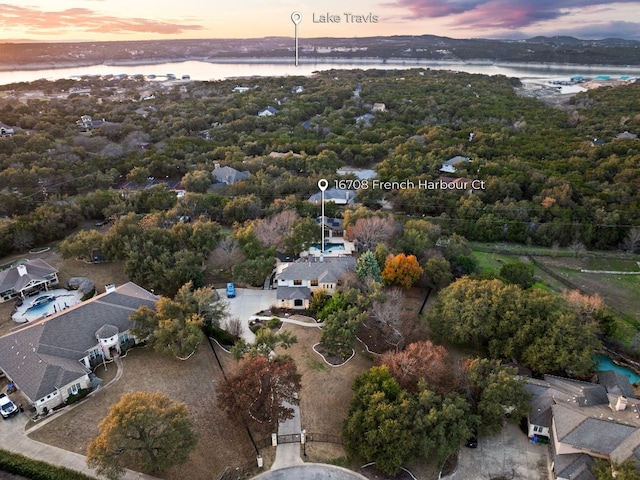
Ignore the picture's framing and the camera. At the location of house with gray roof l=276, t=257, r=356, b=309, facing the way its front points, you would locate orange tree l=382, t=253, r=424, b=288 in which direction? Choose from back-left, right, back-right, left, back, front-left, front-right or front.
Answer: left

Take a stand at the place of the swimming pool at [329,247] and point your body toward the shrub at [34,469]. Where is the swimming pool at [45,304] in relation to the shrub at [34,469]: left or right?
right

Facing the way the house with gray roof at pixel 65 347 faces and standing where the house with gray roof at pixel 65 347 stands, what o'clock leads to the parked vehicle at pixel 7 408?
The parked vehicle is roughly at 3 o'clock from the house with gray roof.

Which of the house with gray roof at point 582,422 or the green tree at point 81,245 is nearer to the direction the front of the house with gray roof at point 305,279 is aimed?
the house with gray roof

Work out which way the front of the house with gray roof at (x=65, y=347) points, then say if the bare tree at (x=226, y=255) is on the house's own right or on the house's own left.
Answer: on the house's own left

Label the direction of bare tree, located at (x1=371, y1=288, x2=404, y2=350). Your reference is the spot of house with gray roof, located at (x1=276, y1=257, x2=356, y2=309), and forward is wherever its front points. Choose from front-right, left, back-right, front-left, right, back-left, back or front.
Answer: front-left

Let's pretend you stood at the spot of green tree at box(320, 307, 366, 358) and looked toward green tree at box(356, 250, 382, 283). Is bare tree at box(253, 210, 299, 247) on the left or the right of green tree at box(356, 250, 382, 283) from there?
left

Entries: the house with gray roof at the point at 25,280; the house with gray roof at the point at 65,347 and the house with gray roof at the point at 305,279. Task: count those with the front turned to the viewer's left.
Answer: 0

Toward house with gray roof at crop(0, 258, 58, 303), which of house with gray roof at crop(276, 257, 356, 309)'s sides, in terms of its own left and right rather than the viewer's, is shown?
right
